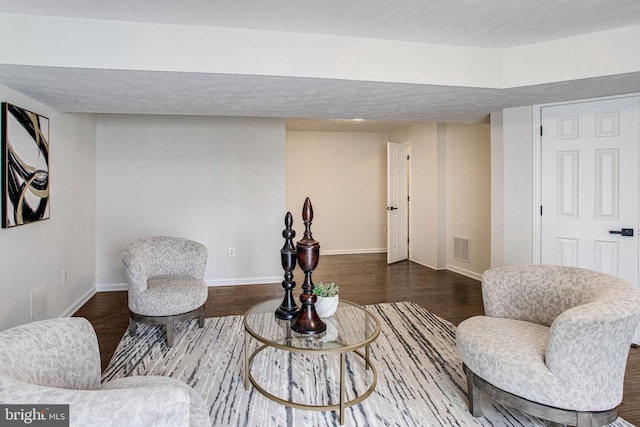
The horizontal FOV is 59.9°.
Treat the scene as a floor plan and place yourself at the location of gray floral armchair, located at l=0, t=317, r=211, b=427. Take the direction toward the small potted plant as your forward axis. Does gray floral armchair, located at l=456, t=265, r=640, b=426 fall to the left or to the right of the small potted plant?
right

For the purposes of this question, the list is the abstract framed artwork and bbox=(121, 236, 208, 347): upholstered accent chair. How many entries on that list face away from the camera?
0

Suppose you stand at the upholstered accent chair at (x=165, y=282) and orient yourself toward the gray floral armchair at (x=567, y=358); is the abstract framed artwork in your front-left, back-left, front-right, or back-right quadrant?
back-right

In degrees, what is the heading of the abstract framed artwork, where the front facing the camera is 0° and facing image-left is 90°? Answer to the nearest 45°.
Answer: approximately 315°

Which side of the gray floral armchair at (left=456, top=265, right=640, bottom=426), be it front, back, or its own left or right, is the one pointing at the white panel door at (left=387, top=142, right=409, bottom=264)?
right

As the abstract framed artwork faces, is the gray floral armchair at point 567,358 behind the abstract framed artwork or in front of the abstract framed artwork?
in front

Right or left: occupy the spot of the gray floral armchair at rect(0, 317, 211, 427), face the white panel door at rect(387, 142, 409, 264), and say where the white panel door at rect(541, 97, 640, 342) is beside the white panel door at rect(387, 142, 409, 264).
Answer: right

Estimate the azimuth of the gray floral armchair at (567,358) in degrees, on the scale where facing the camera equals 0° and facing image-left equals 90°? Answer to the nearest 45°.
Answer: approximately 45°

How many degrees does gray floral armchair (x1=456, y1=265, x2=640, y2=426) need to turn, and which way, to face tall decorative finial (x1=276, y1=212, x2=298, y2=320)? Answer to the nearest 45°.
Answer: approximately 45° to its right

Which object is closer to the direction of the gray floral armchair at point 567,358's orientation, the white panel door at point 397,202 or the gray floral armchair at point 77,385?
the gray floral armchair

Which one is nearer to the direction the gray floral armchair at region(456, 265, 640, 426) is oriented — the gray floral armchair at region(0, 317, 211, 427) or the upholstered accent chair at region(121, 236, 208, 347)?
the gray floral armchair

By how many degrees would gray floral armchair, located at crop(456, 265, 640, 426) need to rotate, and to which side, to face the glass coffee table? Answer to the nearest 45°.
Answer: approximately 45° to its right

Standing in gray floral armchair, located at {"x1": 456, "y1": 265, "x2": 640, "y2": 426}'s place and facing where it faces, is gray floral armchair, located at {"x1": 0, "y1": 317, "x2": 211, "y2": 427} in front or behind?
in front
